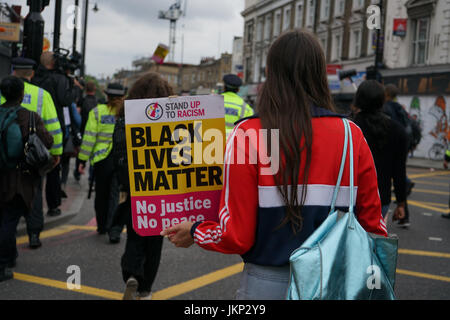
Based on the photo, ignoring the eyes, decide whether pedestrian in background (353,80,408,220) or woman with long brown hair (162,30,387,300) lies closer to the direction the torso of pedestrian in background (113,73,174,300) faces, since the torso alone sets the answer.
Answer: the pedestrian in background

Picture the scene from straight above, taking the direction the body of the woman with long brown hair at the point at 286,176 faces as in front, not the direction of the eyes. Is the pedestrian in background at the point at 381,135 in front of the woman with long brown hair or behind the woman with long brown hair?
in front

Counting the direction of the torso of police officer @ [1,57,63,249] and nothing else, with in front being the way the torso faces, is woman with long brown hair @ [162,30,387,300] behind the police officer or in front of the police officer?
behind

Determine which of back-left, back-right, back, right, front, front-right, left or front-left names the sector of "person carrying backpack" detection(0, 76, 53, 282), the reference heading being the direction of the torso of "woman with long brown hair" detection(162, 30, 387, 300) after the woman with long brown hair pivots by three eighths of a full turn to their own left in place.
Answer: right

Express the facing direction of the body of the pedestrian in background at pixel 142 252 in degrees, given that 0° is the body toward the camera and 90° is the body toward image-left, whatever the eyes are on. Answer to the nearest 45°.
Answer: approximately 180°

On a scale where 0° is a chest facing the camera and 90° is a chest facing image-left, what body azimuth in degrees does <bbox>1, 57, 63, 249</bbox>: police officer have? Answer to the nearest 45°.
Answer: approximately 180°

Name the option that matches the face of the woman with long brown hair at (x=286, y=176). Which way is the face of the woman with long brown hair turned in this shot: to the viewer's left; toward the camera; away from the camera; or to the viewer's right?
away from the camera

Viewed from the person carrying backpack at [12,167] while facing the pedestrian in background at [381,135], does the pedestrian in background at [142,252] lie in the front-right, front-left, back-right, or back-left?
front-right

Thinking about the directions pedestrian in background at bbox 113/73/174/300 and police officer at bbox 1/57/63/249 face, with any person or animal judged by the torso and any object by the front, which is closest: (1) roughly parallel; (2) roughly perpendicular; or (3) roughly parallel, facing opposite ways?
roughly parallel

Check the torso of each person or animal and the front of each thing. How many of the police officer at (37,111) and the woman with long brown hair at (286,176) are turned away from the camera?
2

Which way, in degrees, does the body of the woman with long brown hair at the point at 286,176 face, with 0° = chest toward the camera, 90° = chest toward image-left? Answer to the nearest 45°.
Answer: approximately 180°

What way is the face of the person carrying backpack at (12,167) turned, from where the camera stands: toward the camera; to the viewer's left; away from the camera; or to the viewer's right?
away from the camera
